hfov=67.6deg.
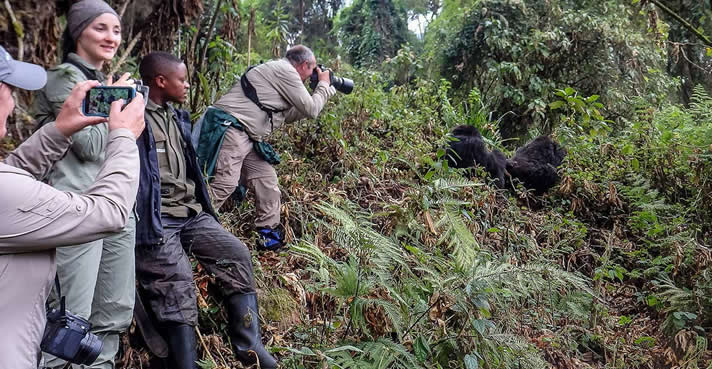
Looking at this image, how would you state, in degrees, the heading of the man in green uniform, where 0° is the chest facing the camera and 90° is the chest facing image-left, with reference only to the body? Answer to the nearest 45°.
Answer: approximately 315°

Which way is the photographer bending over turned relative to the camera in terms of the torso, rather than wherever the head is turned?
to the viewer's right

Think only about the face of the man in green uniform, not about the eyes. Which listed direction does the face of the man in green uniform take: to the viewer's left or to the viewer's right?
to the viewer's right

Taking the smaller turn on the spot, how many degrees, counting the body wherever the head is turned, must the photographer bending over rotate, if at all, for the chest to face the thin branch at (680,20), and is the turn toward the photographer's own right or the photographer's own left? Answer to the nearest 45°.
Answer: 0° — they already face it
